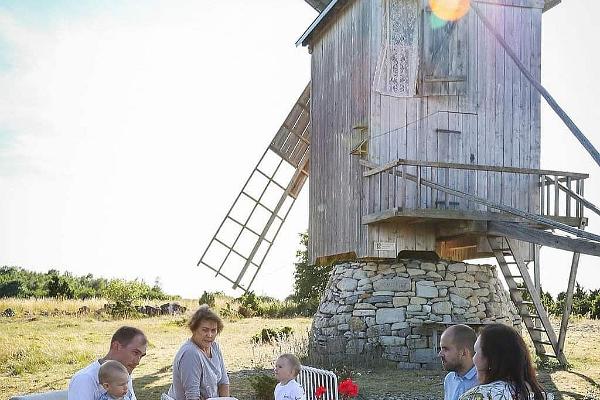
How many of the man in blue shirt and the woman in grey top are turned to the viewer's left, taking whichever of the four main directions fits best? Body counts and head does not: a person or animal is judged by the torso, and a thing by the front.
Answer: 1

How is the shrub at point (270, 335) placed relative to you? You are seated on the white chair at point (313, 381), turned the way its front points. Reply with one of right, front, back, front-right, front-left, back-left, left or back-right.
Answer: back-right

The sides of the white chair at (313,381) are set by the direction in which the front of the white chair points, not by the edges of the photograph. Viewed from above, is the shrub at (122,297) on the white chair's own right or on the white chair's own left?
on the white chair's own right

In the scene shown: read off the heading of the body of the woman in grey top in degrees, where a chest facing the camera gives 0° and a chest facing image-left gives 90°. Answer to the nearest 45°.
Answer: approximately 315°

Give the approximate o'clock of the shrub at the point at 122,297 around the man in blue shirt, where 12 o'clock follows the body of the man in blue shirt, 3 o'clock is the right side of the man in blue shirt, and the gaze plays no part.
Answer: The shrub is roughly at 2 o'clock from the man in blue shirt.

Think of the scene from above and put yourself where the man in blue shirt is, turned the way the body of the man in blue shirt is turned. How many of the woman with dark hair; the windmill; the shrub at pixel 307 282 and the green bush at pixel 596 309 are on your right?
3

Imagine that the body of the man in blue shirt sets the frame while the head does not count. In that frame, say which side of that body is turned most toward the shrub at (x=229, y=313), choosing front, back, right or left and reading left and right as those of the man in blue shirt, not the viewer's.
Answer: right

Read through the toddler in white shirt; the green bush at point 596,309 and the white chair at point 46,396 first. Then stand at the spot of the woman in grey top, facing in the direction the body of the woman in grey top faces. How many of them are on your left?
2

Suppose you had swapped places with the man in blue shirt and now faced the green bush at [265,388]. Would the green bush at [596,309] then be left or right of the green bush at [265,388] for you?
right

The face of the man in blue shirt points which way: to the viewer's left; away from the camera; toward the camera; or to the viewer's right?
to the viewer's left

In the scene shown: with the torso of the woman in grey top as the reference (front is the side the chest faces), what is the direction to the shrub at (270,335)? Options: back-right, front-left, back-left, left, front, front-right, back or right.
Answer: back-left

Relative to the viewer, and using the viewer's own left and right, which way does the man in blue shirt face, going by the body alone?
facing to the left of the viewer
